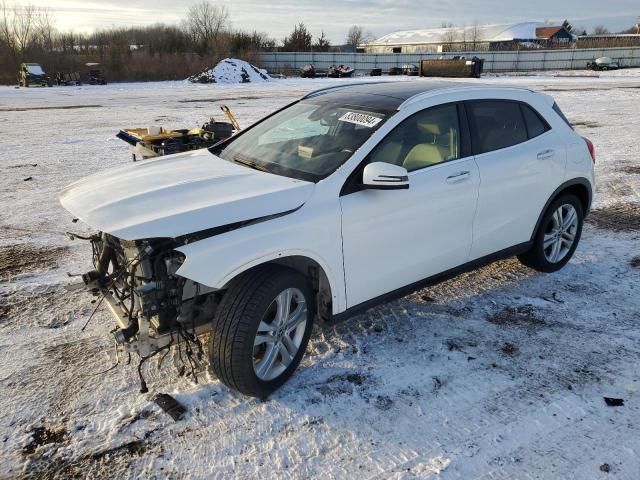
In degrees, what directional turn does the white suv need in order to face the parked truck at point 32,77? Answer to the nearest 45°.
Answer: approximately 90° to its right

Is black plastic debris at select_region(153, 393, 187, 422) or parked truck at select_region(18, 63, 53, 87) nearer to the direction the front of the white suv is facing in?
the black plastic debris

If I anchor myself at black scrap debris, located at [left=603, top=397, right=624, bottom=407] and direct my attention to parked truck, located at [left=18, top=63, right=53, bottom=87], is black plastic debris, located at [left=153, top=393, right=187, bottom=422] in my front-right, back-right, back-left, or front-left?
front-left

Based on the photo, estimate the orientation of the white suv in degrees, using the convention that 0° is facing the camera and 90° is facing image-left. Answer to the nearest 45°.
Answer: approximately 45°

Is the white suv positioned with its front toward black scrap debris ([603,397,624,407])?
no

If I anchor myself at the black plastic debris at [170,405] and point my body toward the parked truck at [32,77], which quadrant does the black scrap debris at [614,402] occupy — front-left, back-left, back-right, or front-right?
back-right

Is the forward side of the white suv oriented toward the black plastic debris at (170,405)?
yes
